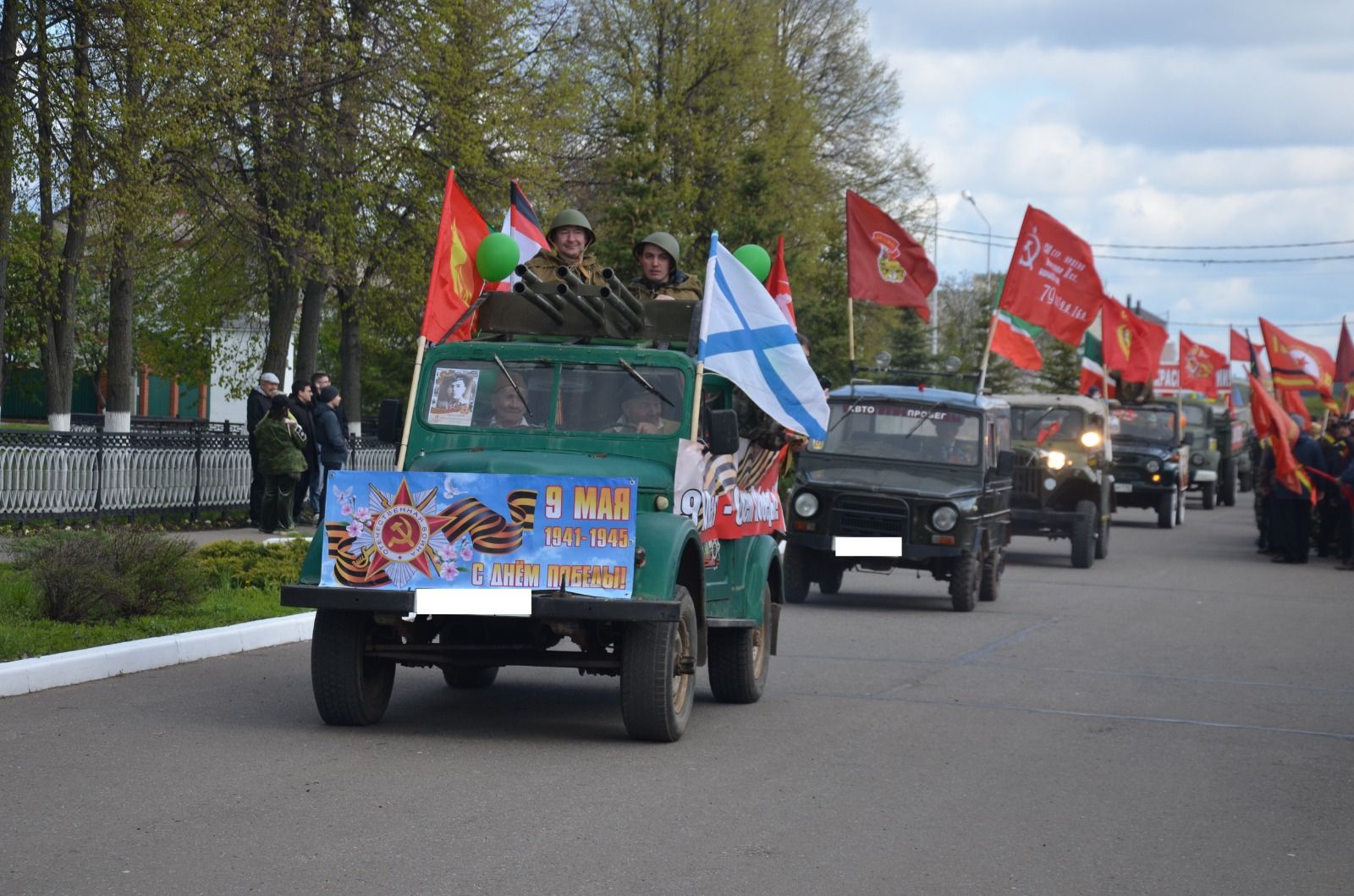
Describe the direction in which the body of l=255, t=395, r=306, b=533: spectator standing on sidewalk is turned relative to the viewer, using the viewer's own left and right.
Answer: facing away from the viewer and to the right of the viewer

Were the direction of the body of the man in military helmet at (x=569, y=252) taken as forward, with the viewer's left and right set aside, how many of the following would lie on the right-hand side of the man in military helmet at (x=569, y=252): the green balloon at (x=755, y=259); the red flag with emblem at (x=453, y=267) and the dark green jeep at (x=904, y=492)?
1

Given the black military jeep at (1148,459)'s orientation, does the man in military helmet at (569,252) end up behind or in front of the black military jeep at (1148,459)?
in front

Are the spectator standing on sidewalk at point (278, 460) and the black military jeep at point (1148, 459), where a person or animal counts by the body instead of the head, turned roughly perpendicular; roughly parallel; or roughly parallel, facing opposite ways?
roughly parallel, facing opposite ways

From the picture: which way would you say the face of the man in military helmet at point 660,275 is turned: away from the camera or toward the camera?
toward the camera

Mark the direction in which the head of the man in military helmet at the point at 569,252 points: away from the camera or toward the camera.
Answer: toward the camera

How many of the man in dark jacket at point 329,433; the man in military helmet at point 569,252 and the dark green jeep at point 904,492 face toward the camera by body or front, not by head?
2

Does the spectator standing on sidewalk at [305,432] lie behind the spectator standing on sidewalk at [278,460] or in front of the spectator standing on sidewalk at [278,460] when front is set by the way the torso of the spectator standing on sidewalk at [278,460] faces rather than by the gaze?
in front

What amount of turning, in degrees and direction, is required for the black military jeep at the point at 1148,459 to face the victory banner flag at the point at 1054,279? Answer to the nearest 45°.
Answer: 0° — it already faces it

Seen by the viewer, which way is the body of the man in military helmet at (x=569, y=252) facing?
toward the camera

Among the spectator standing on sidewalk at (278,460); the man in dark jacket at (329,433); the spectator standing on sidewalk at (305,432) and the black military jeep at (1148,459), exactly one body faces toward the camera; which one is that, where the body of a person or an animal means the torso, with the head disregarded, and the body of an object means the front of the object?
the black military jeep

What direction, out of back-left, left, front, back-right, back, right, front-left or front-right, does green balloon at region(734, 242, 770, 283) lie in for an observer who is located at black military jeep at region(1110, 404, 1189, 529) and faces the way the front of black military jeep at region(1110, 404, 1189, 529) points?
front

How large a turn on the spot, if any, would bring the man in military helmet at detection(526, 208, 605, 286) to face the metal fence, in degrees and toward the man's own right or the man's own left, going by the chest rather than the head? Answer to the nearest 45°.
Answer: approximately 135° to the man's own right

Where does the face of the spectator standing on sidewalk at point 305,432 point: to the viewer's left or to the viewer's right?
to the viewer's right

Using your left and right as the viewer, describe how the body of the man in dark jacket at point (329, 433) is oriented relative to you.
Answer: facing to the right of the viewer
